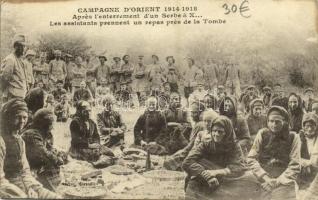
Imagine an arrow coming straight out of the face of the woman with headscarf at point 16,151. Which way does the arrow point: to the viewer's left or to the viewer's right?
to the viewer's right

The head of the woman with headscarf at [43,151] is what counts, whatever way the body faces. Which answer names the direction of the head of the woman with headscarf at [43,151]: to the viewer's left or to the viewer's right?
to the viewer's right

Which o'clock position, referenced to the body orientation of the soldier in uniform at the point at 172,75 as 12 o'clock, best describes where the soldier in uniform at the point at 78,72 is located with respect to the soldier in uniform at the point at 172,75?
the soldier in uniform at the point at 78,72 is roughly at 3 o'clock from the soldier in uniform at the point at 172,75.

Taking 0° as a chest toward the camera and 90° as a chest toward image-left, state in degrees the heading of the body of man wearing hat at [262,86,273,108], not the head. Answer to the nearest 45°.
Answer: approximately 0°

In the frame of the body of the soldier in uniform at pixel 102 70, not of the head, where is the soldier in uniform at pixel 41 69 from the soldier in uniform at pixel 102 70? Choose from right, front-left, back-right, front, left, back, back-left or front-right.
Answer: right

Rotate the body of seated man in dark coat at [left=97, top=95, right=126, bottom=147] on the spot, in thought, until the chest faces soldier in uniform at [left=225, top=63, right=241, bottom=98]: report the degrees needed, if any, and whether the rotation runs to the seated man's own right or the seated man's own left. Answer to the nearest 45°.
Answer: approximately 90° to the seated man's own left

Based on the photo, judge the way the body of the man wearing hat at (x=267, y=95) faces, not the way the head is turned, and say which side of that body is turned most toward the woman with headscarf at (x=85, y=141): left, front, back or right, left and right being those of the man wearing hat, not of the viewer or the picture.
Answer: front

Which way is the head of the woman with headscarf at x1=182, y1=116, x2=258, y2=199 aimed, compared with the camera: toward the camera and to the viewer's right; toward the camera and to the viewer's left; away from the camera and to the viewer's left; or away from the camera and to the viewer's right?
toward the camera and to the viewer's left
